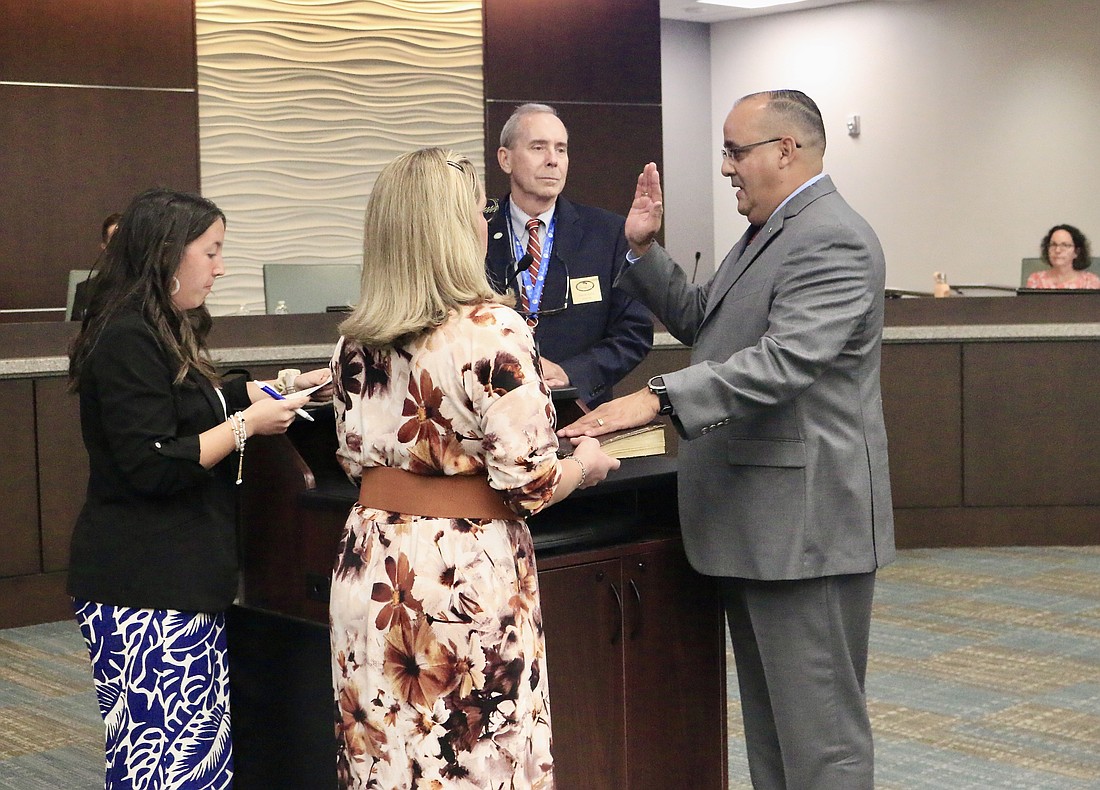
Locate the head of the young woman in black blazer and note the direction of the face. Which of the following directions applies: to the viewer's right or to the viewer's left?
to the viewer's right

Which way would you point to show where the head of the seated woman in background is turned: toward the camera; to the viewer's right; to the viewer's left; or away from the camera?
toward the camera

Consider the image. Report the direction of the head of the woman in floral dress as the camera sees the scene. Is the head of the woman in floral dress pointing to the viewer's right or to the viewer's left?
to the viewer's right

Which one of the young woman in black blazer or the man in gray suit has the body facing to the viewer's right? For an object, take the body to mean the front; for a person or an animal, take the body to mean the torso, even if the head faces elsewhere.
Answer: the young woman in black blazer

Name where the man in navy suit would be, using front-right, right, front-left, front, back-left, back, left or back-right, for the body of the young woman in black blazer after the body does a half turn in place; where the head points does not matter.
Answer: back-right

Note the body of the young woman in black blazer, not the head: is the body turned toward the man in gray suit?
yes

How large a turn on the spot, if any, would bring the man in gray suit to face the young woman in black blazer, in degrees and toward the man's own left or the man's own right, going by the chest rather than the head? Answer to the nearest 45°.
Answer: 0° — they already face them

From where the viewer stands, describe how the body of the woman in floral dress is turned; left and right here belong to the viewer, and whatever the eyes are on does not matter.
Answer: facing away from the viewer and to the right of the viewer

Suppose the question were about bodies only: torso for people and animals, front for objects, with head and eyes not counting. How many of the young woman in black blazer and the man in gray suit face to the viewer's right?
1

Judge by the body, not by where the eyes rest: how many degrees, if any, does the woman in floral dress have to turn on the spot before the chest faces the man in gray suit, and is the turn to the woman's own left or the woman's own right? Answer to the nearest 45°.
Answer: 0° — they already face them

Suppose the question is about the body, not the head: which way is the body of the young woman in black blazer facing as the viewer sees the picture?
to the viewer's right

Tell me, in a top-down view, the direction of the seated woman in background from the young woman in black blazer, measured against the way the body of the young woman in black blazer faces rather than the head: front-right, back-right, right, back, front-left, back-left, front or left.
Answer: front-left

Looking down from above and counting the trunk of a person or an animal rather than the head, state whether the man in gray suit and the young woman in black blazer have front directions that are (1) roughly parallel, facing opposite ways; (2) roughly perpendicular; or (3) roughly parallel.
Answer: roughly parallel, facing opposite ways

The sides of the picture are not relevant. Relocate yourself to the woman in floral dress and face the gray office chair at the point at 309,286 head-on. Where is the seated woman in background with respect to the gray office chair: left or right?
right

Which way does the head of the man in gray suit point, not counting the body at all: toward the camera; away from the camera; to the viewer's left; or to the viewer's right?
to the viewer's left

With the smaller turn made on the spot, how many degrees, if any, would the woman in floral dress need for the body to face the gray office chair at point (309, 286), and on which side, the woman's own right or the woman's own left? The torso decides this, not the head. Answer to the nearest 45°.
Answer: approximately 45° to the woman's own left

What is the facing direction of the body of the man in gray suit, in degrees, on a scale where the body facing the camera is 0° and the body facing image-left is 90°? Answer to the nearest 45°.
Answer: approximately 90°

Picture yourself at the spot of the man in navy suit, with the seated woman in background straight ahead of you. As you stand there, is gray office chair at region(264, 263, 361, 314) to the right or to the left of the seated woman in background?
left

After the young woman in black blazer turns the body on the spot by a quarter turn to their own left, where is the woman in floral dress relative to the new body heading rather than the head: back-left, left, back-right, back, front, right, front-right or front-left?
back-right
